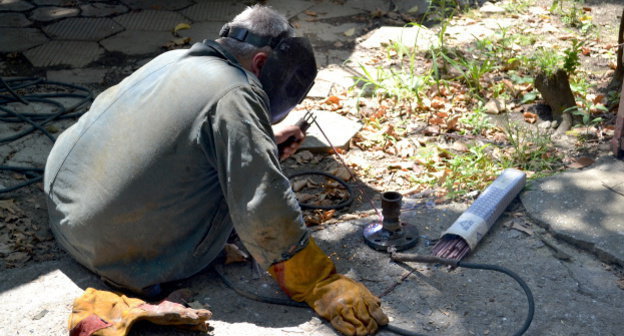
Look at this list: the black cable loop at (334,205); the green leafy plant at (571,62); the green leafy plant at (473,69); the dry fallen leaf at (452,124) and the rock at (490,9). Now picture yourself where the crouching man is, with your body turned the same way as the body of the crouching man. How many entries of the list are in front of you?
5

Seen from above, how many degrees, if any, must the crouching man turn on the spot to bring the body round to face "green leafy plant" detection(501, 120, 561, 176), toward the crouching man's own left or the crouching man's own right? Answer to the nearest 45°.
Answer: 0° — they already face it

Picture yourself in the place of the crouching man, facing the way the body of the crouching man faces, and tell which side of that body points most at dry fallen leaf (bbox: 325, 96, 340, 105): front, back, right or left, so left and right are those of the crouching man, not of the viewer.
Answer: front

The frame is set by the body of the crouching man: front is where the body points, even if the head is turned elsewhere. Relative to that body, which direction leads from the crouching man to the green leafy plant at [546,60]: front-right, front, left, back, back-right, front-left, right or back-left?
front

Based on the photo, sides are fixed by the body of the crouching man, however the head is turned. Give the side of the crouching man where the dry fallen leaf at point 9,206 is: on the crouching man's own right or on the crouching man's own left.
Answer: on the crouching man's own left

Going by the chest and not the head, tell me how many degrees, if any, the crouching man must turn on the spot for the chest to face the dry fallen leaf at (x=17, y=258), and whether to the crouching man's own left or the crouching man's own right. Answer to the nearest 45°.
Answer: approximately 135° to the crouching man's own left

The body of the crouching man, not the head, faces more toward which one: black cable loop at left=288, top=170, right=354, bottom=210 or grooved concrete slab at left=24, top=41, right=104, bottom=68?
the black cable loop

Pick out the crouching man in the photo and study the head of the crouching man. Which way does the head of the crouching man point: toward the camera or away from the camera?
away from the camera

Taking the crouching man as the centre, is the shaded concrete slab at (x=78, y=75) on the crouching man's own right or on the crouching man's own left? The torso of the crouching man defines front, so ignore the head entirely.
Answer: on the crouching man's own left

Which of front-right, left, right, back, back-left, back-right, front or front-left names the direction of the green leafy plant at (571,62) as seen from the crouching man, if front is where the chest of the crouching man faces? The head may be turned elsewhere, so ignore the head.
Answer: front

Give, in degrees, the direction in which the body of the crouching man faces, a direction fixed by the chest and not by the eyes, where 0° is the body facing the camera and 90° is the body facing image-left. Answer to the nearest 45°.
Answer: approximately 225°

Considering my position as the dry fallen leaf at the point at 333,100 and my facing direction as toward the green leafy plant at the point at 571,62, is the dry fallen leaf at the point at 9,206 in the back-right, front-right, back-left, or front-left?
back-right

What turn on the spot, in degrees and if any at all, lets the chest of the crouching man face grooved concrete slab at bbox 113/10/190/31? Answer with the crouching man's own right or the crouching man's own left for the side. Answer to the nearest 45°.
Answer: approximately 45° to the crouching man's own left

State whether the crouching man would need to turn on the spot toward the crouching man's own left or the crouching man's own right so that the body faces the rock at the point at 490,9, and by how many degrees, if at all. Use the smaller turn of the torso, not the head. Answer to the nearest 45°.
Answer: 0° — they already face it

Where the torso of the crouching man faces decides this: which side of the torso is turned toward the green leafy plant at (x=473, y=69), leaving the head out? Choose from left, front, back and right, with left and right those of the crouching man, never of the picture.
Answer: front

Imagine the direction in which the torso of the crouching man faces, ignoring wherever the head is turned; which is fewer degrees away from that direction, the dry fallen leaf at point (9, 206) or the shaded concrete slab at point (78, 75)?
the shaded concrete slab
